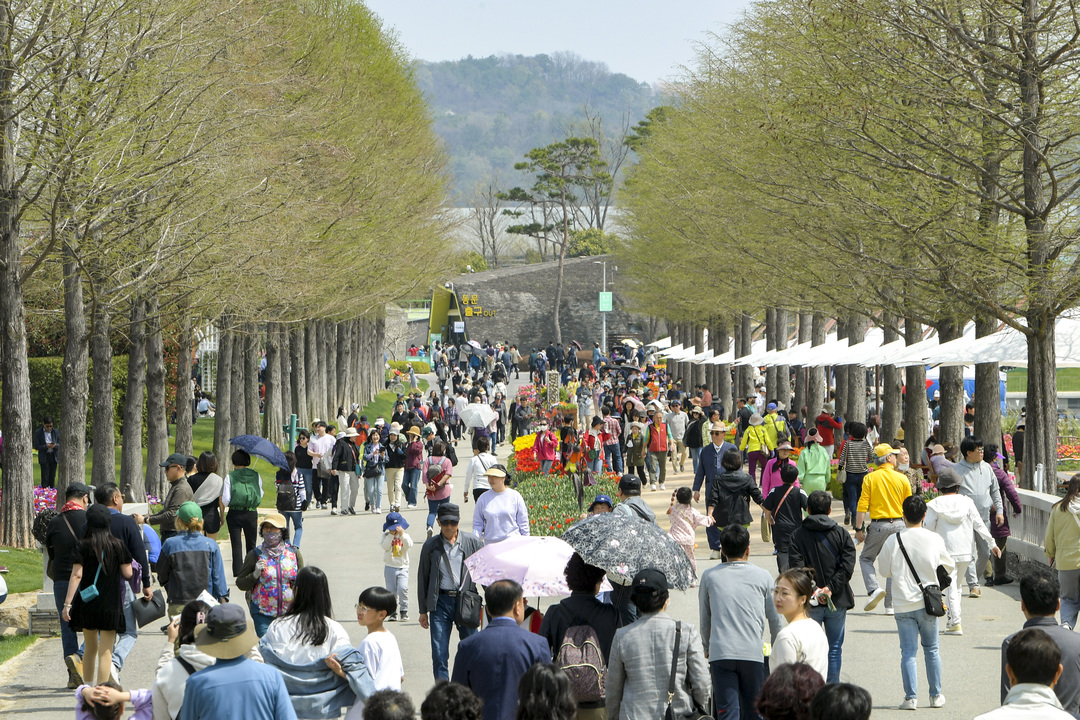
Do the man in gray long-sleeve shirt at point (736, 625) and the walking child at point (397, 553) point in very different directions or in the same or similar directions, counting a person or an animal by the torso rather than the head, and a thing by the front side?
very different directions

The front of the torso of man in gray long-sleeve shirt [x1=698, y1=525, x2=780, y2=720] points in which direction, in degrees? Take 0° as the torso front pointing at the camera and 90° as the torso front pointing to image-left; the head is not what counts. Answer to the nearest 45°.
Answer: approximately 180°

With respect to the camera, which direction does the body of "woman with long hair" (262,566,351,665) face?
away from the camera

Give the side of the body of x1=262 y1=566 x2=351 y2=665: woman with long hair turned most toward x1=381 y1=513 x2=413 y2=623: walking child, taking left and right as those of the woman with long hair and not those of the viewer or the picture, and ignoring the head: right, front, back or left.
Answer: front

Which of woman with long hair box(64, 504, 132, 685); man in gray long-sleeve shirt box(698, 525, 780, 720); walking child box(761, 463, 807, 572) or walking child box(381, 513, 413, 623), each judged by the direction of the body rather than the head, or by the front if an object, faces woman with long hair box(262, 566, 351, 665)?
walking child box(381, 513, 413, 623)

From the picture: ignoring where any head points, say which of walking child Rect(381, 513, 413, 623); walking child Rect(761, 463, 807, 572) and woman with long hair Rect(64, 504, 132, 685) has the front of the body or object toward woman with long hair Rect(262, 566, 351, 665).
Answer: walking child Rect(381, 513, 413, 623)

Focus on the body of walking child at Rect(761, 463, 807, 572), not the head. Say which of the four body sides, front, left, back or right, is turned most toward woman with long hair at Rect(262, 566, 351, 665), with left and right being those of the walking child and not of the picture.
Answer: back
